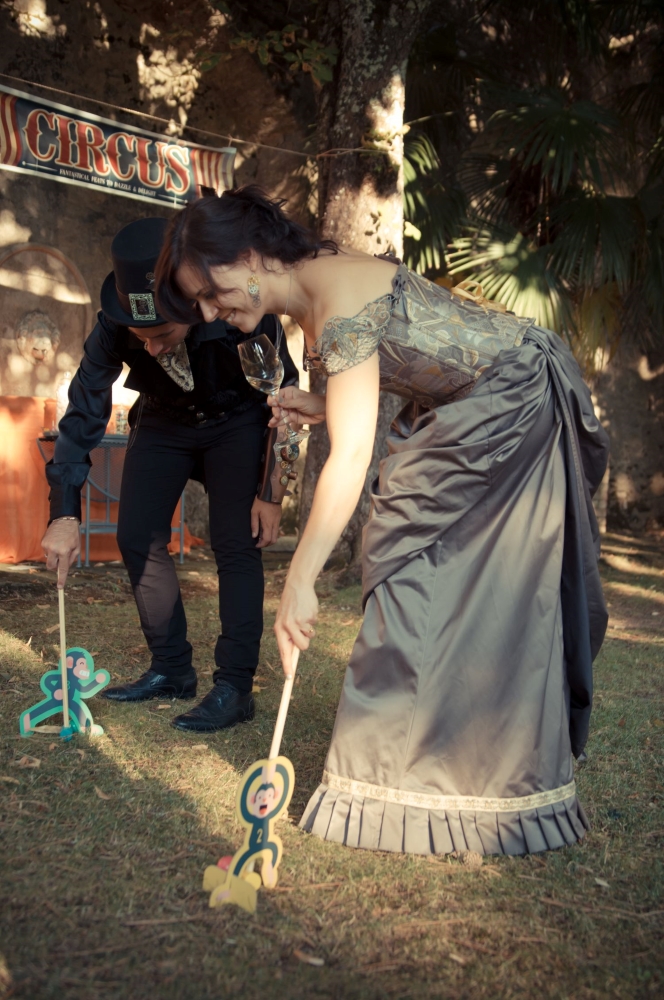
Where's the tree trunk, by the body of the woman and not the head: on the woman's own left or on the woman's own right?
on the woman's own right

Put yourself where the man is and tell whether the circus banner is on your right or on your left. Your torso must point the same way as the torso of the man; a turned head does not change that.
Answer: on your right

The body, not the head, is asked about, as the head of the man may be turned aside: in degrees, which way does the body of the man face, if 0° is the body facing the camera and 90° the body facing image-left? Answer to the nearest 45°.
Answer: approximately 45°

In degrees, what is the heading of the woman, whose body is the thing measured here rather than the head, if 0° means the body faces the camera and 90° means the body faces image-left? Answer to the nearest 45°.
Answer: approximately 90°

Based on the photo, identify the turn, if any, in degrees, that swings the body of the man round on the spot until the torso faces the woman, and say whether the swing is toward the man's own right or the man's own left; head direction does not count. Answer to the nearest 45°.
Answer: approximately 90° to the man's own left

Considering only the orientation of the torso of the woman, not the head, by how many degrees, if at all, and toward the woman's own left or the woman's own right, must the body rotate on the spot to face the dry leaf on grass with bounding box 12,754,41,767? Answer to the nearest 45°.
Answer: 0° — they already face it

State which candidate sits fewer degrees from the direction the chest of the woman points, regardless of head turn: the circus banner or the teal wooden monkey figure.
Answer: the teal wooden monkey figure

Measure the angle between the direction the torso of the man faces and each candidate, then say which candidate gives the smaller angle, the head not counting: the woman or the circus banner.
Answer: the woman

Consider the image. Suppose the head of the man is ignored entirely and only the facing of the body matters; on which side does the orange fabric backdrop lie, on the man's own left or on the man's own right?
on the man's own right

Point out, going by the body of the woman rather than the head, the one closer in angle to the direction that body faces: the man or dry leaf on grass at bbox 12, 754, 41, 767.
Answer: the dry leaf on grass

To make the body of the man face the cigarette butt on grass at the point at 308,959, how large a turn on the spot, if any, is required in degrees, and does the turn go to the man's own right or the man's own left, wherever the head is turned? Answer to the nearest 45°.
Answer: approximately 45° to the man's own left
